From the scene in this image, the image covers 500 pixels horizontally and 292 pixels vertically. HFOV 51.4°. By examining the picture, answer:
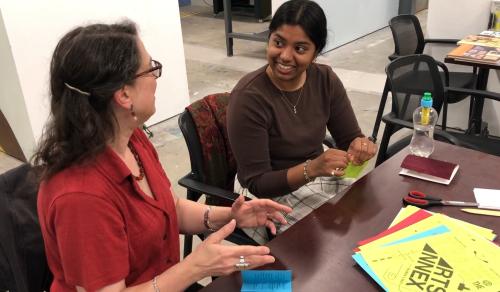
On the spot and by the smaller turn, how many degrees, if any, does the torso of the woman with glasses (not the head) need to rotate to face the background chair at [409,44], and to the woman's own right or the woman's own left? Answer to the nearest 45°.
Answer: approximately 45° to the woman's own left

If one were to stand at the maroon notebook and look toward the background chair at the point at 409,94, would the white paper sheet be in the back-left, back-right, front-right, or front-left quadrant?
back-right

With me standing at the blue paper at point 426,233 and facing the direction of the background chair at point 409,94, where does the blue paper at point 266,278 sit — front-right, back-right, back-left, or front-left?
back-left

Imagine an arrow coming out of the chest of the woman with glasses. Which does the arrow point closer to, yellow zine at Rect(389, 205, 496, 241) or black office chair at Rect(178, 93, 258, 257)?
the yellow zine

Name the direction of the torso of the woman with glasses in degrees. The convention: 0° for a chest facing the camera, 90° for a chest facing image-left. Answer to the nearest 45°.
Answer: approximately 270°

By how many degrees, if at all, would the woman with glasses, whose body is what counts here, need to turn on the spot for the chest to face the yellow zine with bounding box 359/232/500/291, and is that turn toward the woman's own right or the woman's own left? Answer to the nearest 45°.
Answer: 0° — they already face it
